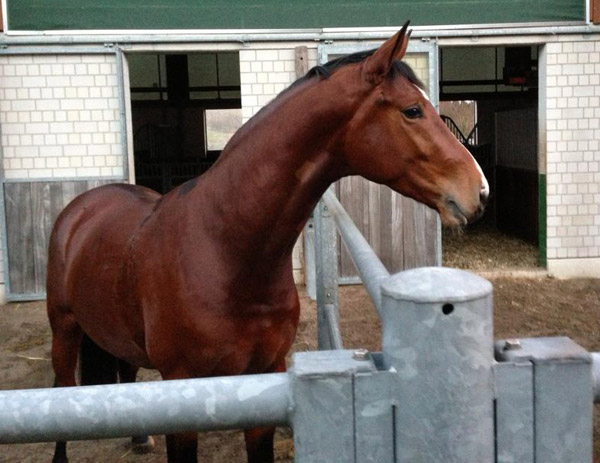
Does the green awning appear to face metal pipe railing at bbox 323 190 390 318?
yes

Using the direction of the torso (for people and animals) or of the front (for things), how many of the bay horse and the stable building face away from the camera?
0

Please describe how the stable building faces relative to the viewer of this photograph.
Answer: facing the viewer

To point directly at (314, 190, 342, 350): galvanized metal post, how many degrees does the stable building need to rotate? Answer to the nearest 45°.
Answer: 0° — it already faces it

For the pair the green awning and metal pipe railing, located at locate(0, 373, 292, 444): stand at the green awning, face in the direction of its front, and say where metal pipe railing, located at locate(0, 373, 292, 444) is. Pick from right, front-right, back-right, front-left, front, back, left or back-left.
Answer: front

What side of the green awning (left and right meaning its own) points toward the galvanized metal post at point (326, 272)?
front

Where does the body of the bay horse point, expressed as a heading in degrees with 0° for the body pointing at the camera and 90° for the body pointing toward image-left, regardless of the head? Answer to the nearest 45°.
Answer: approximately 315°

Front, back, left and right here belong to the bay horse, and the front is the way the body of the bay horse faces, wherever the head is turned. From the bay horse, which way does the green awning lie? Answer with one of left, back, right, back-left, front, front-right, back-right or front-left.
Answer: back-left

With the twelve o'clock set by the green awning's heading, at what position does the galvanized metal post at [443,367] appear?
The galvanized metal post is roughly at 12 o'clock from the green awning.

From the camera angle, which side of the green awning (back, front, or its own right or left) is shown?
front

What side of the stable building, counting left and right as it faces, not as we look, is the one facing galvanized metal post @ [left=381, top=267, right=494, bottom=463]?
front

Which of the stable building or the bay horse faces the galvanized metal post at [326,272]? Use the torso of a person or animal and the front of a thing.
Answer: the stable building
